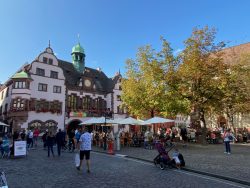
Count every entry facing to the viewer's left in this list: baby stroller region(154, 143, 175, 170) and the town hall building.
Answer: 1

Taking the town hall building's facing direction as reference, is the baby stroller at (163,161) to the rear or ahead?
ahead

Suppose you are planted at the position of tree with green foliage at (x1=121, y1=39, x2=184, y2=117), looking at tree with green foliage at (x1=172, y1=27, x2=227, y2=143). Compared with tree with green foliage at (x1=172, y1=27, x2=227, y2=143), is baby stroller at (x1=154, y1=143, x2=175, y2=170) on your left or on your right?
right

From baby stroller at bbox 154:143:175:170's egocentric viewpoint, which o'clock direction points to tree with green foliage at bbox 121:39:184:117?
The tree with green foliage is roughly at 3 o'clock from the baby stroller.

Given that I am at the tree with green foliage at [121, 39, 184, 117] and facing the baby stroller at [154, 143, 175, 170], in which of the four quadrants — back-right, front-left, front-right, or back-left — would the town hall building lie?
back-right

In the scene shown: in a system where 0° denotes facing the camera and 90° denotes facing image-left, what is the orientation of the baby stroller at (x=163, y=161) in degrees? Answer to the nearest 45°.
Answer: approximately 90°

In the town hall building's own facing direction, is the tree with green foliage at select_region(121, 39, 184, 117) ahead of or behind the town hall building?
ahead

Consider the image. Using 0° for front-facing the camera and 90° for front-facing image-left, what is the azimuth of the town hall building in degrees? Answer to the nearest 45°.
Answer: approximately 315°

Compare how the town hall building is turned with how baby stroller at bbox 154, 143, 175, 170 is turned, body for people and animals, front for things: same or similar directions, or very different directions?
very different directions

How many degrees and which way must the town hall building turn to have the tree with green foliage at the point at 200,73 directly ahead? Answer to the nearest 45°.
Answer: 0° — it already faces it
